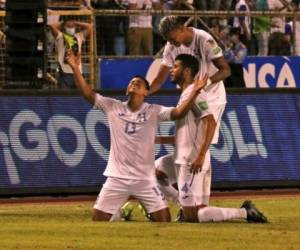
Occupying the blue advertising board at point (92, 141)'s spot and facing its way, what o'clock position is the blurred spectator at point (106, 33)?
The blurred spectator is roughly at 6 o'clock from the blue advertising board.

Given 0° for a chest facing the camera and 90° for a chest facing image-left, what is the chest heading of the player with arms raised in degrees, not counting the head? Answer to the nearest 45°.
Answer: approximately 0°

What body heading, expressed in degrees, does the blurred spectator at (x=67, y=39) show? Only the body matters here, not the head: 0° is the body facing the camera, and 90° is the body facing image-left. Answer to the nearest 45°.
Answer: approximately 0°
